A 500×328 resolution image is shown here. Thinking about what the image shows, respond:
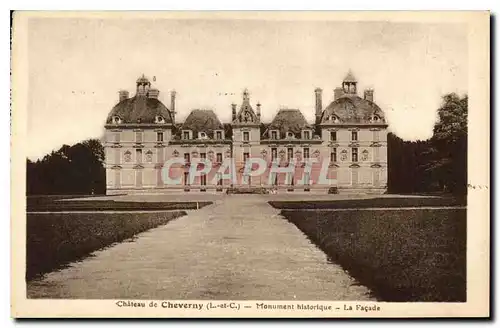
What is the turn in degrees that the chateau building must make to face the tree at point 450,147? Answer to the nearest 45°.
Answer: approximately 90° to its left

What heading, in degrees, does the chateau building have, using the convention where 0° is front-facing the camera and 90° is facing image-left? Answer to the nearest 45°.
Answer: approximately 0°
